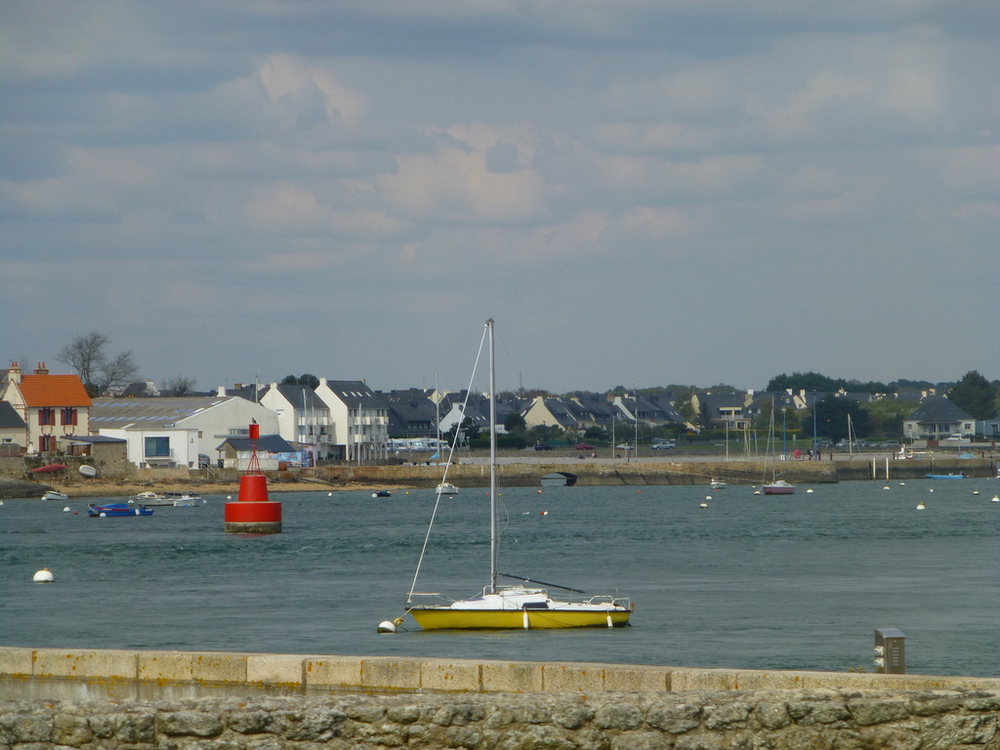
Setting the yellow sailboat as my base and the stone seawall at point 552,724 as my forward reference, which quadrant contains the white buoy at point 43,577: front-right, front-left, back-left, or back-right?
back-right

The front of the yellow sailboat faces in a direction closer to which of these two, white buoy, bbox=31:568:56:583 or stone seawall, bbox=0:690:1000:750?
the white buoy

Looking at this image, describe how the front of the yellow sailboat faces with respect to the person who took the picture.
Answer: facing to the left of the viewer

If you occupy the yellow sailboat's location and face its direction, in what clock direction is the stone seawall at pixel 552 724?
The stone seawall is roughly at 9 o'clock from the yellow sailboat.
